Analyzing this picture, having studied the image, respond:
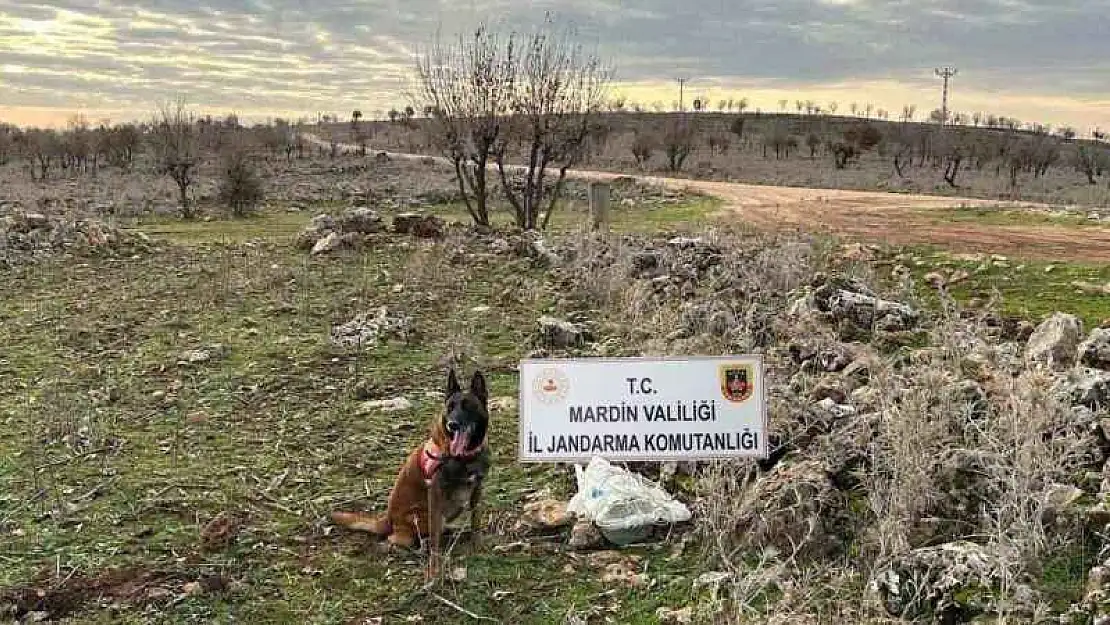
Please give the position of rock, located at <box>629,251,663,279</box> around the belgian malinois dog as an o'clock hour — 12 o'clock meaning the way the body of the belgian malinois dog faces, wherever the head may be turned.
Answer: The rock is roughly at 8 o'clock from the belgian malinois dog.

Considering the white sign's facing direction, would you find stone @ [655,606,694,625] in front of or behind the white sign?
in front

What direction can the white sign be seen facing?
toward the camera

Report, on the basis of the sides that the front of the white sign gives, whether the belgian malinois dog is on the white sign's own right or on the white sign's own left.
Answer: on the white sign's own right

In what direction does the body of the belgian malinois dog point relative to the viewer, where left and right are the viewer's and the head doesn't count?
facing the viewer and to the right of the viewer

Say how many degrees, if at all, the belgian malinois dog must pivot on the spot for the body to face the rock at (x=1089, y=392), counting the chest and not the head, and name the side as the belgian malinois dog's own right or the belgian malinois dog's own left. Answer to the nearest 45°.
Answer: approximately 45° to the belgian malinois dog's own left

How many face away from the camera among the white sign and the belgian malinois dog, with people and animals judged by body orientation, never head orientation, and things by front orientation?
0

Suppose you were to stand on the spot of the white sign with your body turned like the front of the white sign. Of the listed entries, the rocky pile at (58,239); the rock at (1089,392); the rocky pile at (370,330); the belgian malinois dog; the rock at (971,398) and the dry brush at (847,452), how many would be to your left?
3

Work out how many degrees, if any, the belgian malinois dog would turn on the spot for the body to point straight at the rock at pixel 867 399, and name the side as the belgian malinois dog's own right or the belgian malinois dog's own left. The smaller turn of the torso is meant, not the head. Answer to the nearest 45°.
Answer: approximately 45° to the belgian malinois dog's own left

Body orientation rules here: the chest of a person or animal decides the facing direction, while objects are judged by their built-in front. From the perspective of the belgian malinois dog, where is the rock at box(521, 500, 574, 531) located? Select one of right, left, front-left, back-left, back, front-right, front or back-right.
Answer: left

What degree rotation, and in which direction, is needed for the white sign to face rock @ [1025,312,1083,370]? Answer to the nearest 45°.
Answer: approximately 135° to its left

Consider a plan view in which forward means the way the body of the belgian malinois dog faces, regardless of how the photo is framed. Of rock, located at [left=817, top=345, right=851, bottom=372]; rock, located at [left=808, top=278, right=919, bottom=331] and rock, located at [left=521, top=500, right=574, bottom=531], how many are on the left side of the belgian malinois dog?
3

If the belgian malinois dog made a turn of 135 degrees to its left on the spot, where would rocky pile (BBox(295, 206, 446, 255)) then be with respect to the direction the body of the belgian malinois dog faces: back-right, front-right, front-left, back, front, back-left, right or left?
front

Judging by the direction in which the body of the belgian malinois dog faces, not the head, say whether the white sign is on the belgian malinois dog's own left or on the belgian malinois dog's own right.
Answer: on the belgian malinois dog's own left

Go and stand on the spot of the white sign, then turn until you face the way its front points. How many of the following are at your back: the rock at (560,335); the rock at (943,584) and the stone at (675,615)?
1
